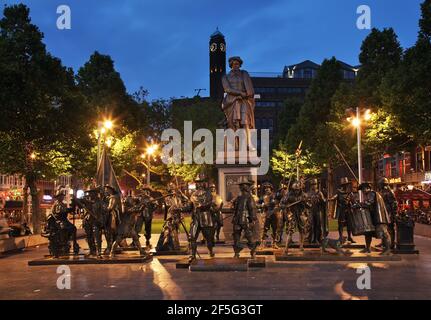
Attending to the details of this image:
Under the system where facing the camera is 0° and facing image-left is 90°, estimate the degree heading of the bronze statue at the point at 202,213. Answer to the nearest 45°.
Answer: approximately 0°

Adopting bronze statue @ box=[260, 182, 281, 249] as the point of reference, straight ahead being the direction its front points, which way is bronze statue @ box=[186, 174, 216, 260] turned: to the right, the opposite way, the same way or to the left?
the same way

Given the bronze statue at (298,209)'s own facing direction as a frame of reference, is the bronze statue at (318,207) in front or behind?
behind

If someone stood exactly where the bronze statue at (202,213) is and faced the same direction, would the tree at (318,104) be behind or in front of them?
behind

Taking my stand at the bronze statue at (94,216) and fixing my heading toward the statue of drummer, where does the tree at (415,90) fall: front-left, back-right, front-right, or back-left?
front-left

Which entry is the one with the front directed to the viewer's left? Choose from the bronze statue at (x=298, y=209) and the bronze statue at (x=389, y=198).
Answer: the bronze statue at (x=389, y=198)

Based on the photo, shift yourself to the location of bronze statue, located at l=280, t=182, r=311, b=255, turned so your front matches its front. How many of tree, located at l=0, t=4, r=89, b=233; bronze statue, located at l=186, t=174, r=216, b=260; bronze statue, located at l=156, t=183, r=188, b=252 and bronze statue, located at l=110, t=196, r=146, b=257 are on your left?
0

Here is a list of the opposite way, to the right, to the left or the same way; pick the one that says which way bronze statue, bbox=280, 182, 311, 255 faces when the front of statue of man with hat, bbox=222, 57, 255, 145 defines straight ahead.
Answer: the same way

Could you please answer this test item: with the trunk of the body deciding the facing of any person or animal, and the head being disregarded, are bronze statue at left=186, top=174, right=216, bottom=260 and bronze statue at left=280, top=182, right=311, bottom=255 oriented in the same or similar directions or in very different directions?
same or similar directions

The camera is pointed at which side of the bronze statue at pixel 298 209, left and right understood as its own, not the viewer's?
front

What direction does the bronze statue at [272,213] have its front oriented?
toward the camera

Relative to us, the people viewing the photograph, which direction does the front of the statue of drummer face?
facing to the left of the viewer

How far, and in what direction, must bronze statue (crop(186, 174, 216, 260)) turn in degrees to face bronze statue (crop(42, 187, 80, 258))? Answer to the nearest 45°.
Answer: approximately 135° to its right
